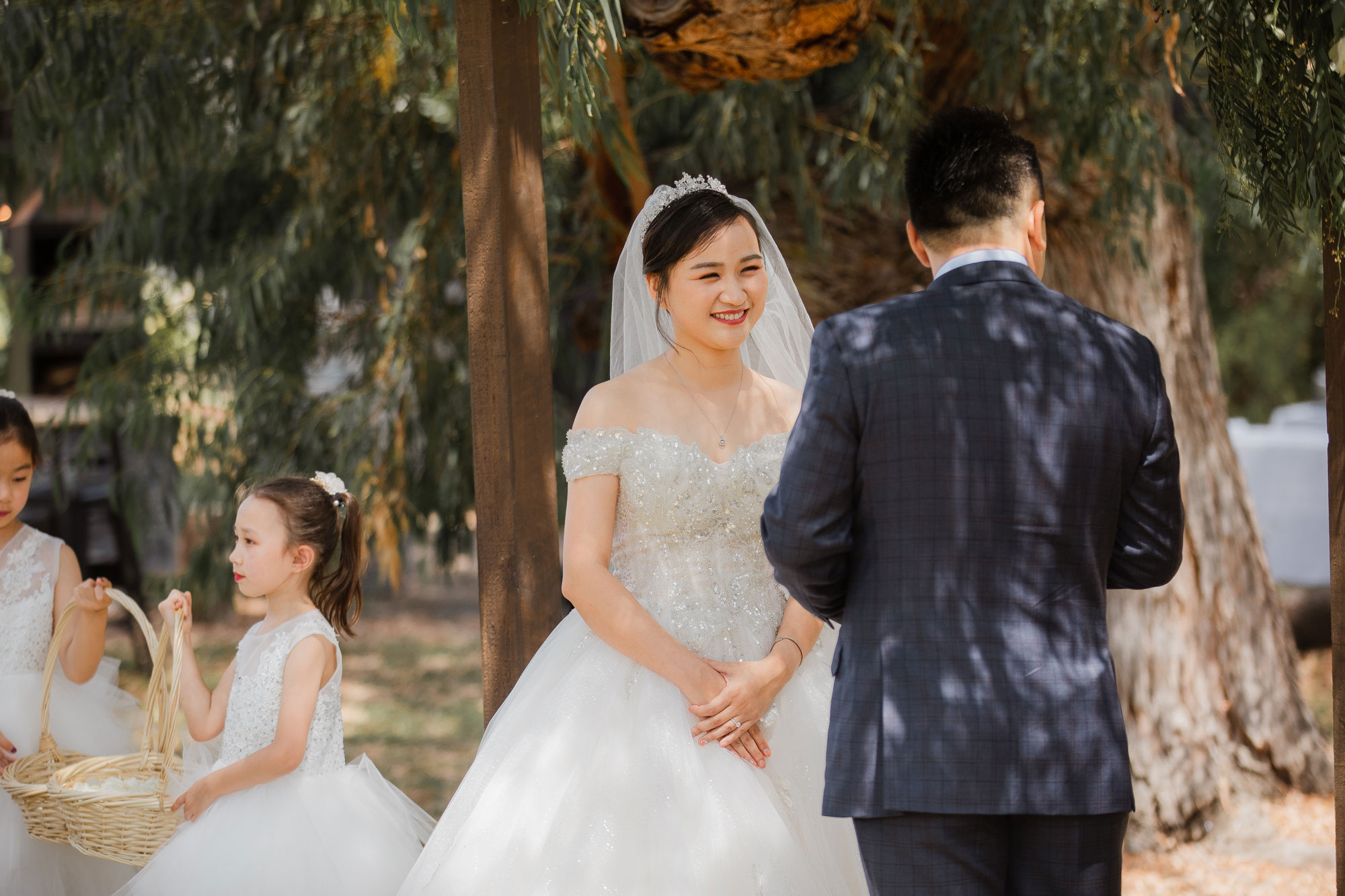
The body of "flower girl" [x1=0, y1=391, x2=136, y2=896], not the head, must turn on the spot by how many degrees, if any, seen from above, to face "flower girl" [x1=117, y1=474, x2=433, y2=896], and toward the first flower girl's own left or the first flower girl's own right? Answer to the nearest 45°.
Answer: approximately 45° to the first flower girl's own left

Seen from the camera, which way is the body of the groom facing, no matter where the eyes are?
away from the camera

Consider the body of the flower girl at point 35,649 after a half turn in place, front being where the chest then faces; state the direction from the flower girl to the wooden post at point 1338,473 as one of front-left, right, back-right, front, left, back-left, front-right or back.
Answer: back-right

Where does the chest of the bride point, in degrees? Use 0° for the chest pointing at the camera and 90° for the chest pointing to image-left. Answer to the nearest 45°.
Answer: approximately 315°

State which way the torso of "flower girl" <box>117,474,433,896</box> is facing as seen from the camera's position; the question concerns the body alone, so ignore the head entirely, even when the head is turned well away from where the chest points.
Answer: to the viewer's left

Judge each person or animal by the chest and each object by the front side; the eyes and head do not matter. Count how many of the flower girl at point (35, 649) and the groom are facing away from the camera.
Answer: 1

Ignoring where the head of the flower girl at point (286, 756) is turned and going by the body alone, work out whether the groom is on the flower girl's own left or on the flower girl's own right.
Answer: on the flower girl's own left

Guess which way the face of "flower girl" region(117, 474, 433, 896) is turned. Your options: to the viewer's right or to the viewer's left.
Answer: to the viewer's left

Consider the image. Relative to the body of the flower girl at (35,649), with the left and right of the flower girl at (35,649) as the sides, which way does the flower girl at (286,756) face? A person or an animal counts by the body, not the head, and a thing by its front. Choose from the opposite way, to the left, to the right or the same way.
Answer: to the right

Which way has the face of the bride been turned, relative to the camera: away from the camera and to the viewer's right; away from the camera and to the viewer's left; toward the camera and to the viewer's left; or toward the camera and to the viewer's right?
toward the camera and to the viewer's right
